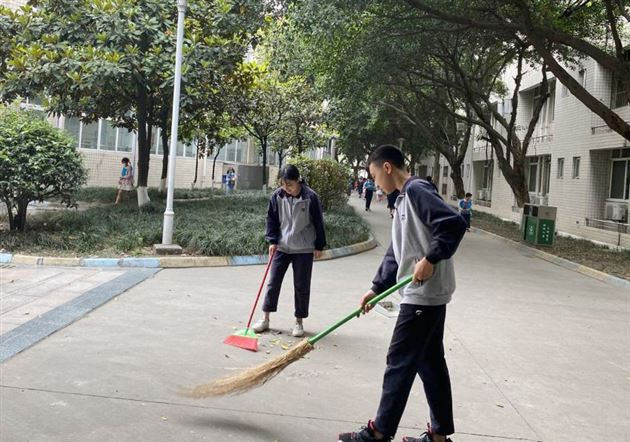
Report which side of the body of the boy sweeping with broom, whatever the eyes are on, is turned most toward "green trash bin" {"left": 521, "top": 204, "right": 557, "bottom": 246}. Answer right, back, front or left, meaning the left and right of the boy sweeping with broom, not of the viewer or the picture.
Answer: right

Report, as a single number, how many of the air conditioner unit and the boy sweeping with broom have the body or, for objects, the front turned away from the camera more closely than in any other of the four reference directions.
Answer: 0

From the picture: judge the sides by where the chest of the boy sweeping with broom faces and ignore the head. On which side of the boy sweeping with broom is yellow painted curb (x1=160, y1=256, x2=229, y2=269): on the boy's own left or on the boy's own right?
on the boy's own right

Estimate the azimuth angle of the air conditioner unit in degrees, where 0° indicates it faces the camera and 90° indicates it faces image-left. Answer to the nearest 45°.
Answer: approximately 45°

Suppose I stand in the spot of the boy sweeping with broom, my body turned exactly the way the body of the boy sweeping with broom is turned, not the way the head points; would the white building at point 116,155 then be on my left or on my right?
on my right

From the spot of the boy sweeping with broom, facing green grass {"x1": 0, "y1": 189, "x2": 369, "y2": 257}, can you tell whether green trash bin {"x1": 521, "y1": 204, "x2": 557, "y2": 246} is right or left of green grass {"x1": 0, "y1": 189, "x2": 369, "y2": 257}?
right

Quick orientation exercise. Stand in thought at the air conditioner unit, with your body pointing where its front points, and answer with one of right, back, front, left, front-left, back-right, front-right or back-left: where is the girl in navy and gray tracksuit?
front-left

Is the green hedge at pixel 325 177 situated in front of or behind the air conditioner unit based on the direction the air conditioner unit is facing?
in front

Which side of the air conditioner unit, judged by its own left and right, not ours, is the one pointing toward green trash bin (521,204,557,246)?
front

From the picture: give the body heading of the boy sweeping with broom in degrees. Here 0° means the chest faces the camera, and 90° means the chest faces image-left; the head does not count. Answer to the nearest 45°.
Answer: approximately 90°

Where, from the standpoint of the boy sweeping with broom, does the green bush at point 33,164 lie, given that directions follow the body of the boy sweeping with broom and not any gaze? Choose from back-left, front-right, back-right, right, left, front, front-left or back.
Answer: front-right

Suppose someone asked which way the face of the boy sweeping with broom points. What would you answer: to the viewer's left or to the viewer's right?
to the viewer's left
